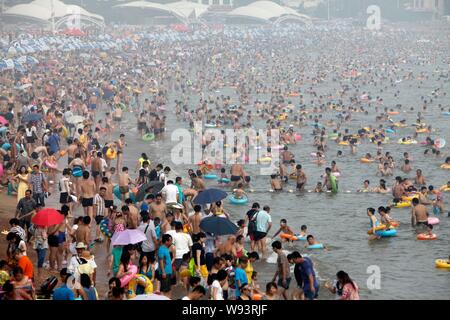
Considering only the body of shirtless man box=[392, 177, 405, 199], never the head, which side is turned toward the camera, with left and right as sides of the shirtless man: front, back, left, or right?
back

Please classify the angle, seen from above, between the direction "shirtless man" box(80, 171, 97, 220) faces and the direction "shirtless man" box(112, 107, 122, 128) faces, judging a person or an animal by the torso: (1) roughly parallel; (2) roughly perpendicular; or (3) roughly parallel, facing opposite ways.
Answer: roughly parallel

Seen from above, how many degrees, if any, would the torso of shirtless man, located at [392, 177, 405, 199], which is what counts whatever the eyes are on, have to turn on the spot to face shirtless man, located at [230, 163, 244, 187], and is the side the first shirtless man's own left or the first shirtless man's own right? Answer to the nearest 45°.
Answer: approximately 90° to the first shirtless man's own left

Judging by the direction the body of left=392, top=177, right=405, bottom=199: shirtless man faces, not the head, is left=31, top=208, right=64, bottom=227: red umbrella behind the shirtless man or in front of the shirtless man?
behind

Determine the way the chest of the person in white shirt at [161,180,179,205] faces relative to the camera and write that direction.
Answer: away from the camera

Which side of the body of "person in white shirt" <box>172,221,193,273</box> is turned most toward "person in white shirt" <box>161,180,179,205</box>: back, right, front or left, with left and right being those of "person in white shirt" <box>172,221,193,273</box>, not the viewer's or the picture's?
front

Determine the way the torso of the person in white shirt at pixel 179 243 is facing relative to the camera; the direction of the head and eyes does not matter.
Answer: away from the camera

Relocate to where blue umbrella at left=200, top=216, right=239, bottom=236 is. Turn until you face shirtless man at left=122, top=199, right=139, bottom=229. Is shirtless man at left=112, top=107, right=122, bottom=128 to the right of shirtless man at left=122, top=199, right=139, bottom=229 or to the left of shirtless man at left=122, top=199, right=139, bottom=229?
right
